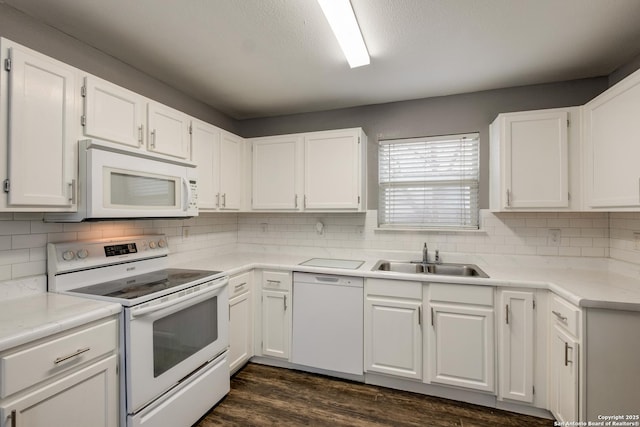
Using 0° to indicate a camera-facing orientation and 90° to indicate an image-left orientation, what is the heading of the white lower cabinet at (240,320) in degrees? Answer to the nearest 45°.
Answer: approximately 315°

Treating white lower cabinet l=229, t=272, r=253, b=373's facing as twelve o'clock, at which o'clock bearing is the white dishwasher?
The white dishwasher is roughly at 11 o'clock from the white lower cabinet.

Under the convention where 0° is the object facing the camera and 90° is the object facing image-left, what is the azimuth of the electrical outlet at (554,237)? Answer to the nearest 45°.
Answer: approximately 0°

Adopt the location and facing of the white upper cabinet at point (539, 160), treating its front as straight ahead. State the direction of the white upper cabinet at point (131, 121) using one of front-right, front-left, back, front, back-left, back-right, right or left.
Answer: front-right

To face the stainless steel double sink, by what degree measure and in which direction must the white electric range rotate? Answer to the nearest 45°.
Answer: approximately 45° to its left

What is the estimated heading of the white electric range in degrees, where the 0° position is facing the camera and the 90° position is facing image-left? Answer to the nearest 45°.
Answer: approximately 315°

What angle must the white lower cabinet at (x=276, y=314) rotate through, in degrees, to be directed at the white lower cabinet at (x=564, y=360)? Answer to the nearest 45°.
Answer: approximately 90° to its left
